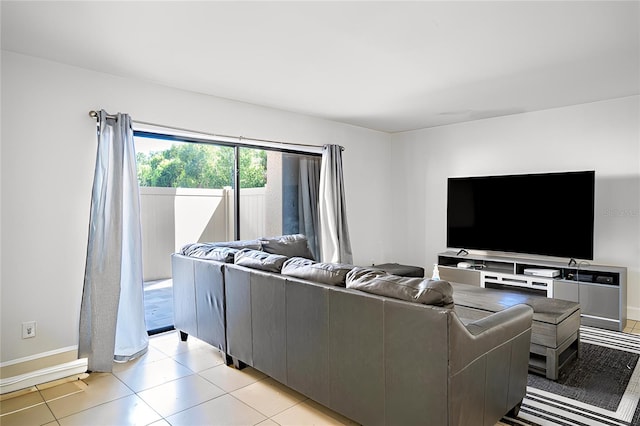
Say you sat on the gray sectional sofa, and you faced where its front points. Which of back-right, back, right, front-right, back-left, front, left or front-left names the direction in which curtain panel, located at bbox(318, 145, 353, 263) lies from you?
front-left

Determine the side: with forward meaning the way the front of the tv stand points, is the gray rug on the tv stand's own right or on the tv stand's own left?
on the tv stand's own left

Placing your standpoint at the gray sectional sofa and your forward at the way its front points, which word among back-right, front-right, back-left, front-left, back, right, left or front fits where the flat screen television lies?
front

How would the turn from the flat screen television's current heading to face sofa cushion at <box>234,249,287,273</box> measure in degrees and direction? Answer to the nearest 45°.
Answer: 0° — it already faces it

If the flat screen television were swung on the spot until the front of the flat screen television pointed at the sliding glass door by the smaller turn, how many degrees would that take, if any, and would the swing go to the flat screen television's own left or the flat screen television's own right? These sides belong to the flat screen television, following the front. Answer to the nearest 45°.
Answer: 0° — it already faces it

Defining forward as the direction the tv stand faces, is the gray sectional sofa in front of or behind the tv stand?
in front

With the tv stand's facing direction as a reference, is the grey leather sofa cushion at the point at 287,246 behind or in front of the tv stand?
in front

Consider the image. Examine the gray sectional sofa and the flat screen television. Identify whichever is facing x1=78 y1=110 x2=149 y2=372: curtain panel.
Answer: the flat screen television

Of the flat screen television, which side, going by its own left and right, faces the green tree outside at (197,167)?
right

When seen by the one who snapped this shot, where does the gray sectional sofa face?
facing away from the viewer and to the right of the viewer

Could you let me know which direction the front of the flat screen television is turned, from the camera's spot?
facing the viewer and to the left of the viewer

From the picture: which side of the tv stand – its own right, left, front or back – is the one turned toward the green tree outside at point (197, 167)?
right

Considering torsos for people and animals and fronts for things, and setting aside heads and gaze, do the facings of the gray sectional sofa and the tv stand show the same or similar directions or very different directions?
very different directions

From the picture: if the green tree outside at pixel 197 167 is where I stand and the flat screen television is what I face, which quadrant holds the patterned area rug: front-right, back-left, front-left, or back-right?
front-right
